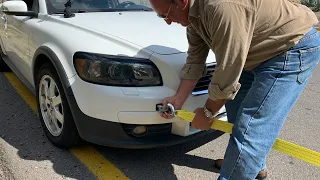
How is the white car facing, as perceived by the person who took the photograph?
facing the viewer and to the right of the viewer
